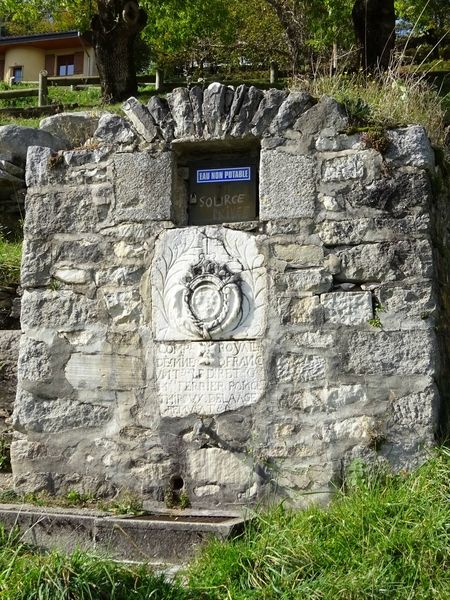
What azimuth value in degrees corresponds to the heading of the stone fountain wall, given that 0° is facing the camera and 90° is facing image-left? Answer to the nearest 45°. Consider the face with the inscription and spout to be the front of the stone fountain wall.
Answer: approximately 0°

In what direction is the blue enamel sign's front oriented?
toward the camera
